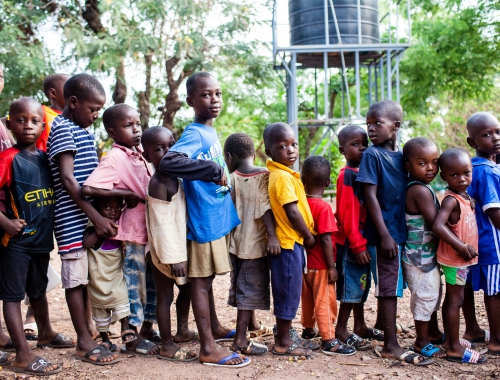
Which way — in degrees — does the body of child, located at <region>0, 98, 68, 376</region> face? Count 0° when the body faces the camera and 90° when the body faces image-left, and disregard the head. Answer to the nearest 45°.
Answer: approximately 315°

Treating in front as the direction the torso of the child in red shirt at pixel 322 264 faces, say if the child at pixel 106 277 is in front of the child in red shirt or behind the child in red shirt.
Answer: behind
